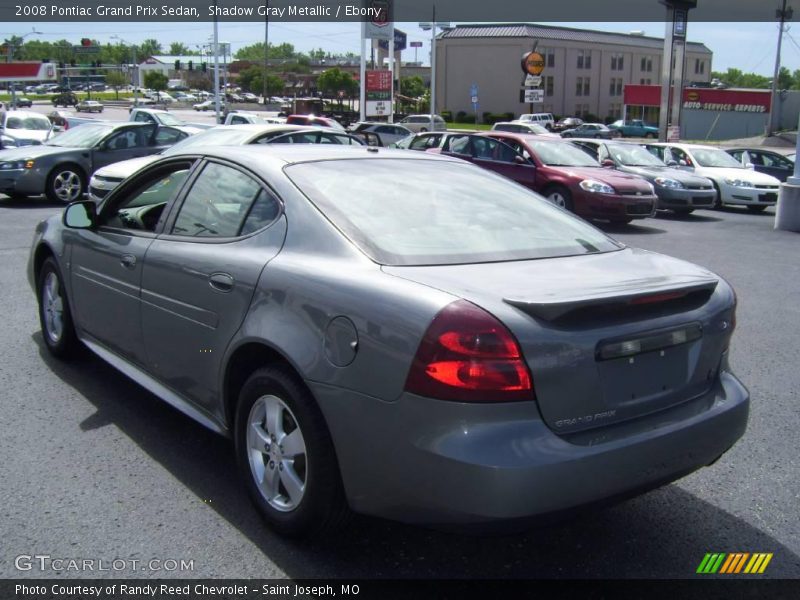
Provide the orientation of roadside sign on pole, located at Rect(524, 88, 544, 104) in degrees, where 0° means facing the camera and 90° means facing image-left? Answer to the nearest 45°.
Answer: approximately 0°

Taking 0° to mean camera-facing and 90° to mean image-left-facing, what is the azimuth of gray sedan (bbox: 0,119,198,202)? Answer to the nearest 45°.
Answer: approximately 45°

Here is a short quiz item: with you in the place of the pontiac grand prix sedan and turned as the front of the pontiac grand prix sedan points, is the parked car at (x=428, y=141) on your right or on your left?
on your right

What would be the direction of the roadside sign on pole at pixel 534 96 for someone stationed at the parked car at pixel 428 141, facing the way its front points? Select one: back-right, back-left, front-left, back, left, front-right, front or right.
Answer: back-right

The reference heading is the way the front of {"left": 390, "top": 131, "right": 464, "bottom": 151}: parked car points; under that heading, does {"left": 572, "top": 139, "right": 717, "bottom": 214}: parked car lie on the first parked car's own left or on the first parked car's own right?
on the first parked car's own left

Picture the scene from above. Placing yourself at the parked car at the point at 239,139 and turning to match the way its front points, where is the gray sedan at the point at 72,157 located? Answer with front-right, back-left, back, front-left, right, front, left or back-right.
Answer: right
